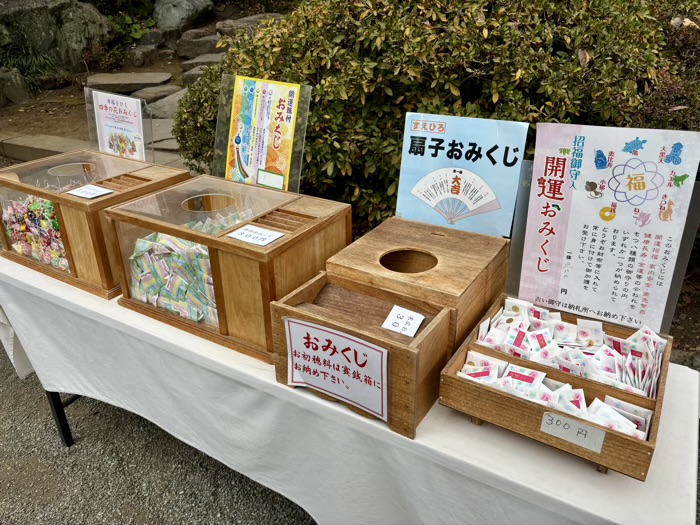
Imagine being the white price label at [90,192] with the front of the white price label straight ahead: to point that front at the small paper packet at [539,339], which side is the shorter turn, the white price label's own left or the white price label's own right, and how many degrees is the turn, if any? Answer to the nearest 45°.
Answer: approximately 90° to the white price label's own left

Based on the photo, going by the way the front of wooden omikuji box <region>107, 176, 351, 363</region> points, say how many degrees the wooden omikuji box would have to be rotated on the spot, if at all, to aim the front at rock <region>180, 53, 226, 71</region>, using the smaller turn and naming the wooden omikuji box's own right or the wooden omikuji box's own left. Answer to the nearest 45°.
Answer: approximately 135° to the wooden omikuji box's own right

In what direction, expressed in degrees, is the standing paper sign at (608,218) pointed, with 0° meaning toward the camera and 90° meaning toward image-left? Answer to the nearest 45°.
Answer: approximately 45°

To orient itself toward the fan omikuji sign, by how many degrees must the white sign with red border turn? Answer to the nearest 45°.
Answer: approximately 180°

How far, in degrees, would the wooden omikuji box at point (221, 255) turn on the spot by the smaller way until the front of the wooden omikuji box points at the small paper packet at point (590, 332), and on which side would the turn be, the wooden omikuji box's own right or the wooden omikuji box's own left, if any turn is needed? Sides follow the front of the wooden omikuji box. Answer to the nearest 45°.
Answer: approximately 90° to the wooden omikuji box's own left

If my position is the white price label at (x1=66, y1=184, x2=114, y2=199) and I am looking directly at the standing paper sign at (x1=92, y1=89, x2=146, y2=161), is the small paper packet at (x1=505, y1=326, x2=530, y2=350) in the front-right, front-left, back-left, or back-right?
back-right

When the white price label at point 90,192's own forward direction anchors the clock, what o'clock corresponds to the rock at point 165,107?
The rock is roughly at 5 o'clock from the white price label.

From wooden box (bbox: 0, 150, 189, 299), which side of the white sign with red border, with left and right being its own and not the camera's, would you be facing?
right

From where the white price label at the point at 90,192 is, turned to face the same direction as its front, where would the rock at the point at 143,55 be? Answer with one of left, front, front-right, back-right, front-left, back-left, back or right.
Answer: back-right

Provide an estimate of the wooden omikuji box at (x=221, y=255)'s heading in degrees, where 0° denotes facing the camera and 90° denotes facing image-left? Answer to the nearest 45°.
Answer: approximately 45°

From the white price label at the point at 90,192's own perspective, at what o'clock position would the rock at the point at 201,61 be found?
The rock is roughly at 5 o'clock from the white price label.
